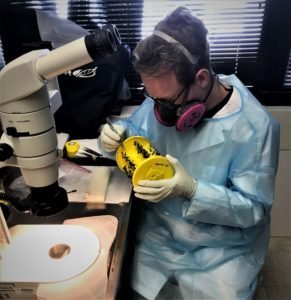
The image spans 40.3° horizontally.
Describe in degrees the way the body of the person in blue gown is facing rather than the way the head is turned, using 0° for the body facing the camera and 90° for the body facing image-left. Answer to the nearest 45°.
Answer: approximately 45°

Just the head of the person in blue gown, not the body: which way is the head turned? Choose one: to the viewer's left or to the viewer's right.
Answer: to the viewer's left
